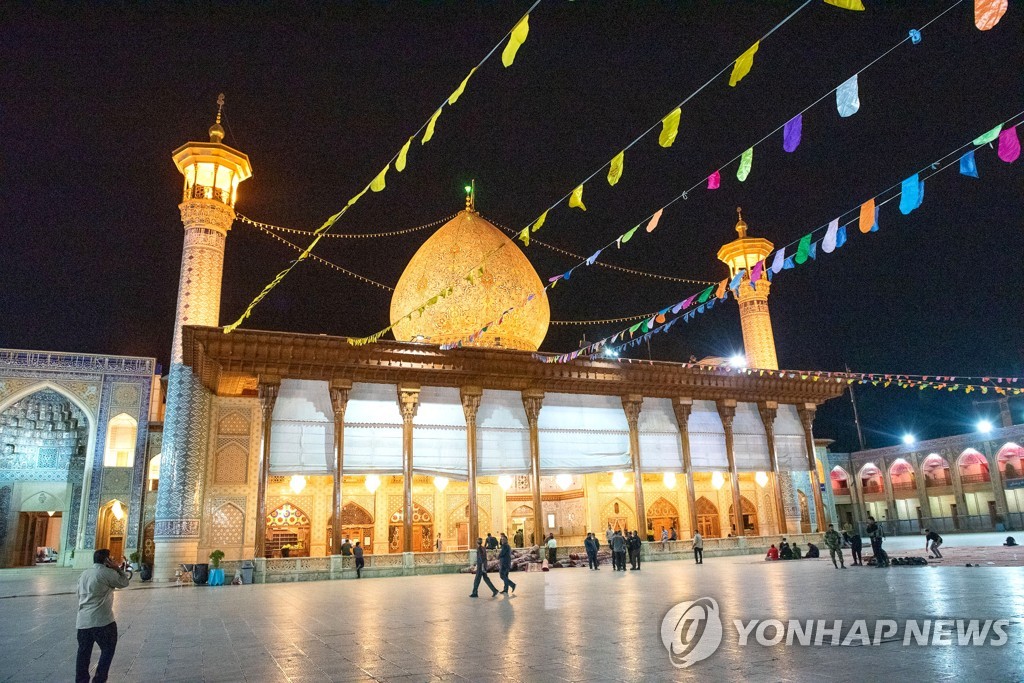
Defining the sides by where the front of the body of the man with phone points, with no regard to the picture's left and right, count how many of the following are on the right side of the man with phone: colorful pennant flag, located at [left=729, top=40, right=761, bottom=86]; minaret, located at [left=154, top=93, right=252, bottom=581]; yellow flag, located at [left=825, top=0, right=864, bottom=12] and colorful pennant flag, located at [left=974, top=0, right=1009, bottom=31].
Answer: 3

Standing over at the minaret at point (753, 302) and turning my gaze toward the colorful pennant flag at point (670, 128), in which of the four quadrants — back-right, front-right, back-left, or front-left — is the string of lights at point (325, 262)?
front-right

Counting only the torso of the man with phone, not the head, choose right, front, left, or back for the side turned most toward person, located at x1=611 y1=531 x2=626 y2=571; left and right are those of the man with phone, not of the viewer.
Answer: front

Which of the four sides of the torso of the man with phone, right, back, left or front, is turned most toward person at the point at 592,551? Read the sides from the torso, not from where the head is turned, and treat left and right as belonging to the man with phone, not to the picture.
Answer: front

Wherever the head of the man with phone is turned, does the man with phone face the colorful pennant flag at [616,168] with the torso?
no

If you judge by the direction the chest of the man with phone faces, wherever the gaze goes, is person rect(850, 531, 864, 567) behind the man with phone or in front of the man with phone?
in front

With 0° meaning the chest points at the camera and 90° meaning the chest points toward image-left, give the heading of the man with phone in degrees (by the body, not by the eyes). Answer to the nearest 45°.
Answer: approximately 225°

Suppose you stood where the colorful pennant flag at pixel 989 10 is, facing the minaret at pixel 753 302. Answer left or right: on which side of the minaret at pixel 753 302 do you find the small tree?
left

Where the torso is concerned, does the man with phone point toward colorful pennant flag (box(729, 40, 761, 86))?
no

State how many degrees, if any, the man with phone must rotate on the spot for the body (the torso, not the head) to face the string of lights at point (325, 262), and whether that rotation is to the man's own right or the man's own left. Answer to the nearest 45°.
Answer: approximately 45° to the man's own left
